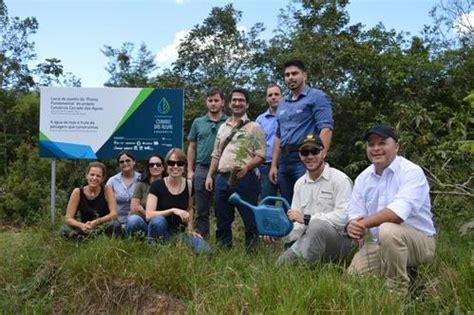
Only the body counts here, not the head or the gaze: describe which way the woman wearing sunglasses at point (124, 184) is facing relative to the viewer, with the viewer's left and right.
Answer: facing the viewer

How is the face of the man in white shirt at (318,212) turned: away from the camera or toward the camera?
toward the camera

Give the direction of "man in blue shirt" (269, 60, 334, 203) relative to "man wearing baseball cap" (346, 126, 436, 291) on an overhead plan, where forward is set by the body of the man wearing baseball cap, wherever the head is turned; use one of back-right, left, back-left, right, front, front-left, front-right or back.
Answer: right

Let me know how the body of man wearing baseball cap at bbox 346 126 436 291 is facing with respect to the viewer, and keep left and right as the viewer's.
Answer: facing the viewer and to the left of the viewer

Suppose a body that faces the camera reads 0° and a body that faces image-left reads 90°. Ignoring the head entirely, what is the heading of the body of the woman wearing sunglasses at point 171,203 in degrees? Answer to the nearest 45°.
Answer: approximately 0°

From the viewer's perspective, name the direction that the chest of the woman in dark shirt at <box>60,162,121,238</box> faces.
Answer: toward the camera

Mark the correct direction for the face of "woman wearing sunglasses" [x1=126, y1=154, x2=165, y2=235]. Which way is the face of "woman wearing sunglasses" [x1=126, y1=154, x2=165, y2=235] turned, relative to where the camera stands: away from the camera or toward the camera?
toward the camera

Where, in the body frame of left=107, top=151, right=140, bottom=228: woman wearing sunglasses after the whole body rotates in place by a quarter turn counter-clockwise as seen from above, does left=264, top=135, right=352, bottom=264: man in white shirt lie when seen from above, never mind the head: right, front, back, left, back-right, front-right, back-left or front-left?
front-right

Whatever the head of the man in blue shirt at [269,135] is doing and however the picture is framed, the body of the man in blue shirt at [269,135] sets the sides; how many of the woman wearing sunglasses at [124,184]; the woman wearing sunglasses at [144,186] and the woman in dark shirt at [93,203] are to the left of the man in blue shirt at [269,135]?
0

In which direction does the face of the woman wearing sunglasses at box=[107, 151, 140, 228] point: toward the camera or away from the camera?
toward the camera

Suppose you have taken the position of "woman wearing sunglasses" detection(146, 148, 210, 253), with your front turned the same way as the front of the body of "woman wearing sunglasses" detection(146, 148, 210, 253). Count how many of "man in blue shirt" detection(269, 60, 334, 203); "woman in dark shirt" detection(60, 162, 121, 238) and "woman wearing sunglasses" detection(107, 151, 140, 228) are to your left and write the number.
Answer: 1

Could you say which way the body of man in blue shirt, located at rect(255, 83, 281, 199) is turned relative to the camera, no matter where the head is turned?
toward the camera

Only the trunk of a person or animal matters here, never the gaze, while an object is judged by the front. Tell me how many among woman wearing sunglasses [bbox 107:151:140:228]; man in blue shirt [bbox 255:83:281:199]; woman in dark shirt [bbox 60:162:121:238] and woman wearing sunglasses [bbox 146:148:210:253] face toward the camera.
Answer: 4

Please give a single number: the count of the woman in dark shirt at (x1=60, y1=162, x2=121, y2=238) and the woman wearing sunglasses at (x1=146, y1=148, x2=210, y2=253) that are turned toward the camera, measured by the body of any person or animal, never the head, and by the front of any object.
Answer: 2

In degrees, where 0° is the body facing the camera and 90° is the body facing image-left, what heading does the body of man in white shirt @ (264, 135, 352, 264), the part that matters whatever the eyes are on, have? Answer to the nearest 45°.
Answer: approximately 45°

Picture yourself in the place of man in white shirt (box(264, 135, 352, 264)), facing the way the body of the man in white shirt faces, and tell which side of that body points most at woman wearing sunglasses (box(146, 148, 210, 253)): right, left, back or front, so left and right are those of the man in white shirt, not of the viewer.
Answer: right

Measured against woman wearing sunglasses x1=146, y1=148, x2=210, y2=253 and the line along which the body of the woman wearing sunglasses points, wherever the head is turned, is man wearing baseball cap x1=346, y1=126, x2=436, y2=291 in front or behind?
in front

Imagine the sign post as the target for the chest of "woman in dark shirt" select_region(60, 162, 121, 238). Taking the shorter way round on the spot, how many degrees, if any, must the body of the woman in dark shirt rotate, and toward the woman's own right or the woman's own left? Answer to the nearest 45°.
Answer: approximately 180°

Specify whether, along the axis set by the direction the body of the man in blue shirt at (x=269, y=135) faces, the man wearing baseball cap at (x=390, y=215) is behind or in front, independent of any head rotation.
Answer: in front
